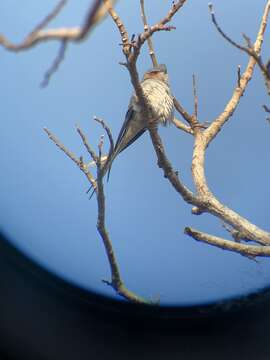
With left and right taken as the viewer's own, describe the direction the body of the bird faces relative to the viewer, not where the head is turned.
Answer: facing the viewer and to the right of the viewer

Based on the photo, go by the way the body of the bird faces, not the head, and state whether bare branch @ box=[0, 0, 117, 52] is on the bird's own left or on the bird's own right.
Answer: on the bird's own right
